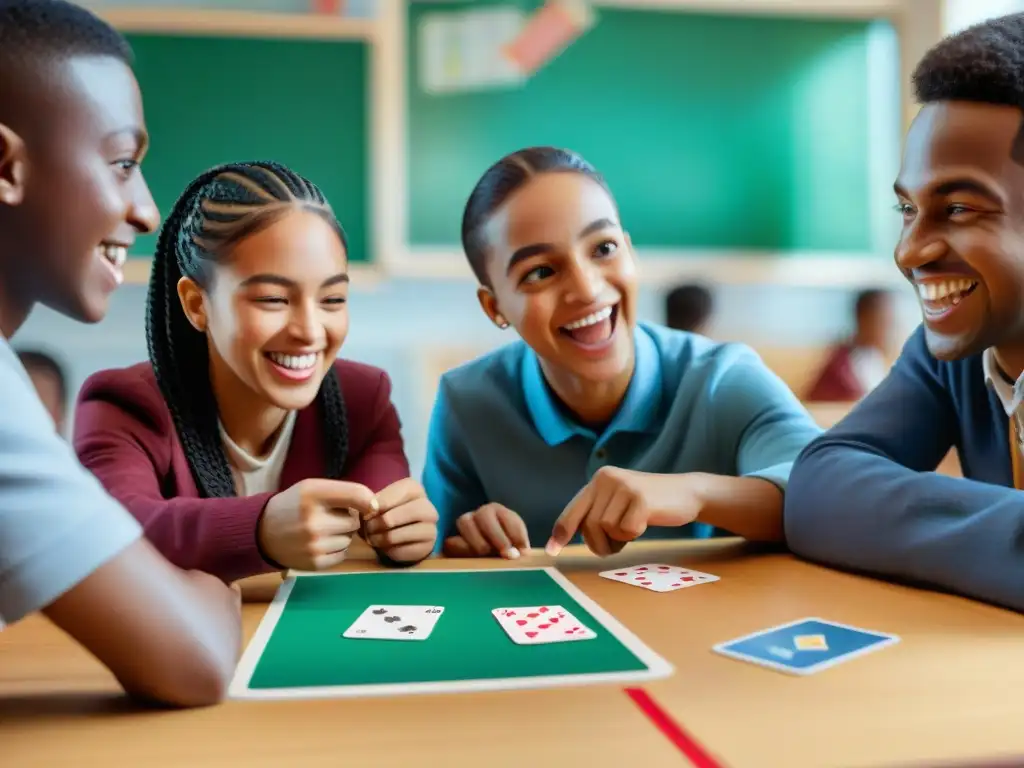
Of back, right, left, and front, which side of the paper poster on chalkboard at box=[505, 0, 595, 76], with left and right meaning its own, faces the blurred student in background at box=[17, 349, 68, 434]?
right

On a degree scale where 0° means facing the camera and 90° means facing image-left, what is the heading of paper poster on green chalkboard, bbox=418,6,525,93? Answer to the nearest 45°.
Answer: approximately 0°

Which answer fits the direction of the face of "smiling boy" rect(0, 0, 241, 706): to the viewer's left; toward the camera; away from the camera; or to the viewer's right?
to the viewer's right

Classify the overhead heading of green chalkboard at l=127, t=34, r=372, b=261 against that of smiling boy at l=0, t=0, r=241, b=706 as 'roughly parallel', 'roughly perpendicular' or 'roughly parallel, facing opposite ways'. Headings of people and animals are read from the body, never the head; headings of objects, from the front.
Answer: roughly perpendicular

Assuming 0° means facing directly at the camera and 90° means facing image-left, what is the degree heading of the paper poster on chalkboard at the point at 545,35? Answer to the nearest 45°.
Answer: approximately 0°

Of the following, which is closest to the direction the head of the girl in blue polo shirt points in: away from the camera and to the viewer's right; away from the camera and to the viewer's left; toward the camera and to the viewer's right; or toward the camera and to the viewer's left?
toward the camera and to the viewer's right

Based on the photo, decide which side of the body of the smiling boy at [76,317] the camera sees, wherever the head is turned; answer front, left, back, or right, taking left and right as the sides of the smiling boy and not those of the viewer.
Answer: right

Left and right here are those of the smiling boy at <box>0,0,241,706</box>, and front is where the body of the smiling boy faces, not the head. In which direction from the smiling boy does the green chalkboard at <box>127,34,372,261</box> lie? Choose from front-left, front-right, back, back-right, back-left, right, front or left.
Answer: left

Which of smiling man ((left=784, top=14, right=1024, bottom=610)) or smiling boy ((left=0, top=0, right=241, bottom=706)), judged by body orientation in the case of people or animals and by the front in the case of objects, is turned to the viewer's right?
smiling boy ((left=0, top=0, right=241, bottom=706))

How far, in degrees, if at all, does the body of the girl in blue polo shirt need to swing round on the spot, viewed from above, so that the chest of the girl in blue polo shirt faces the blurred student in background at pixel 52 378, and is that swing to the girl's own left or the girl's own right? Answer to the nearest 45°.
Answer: approximately 135° to the girl's own right

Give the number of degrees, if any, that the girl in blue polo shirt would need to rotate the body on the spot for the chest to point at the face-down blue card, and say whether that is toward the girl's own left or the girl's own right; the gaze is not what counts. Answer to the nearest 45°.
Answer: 0° — they already face it

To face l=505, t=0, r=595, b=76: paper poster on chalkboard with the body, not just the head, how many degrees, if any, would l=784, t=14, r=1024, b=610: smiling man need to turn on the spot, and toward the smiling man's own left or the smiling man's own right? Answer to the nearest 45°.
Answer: approximately 90° to the smiling man's own right
